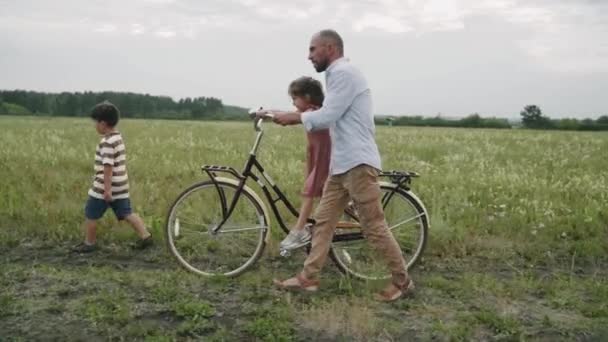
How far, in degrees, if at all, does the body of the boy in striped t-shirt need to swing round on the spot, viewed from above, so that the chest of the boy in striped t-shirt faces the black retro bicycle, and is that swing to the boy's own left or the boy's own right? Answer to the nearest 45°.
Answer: approximately 135° to the boy's own left

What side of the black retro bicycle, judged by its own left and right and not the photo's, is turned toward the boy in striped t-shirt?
front

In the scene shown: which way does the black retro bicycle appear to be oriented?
to the viewer's left

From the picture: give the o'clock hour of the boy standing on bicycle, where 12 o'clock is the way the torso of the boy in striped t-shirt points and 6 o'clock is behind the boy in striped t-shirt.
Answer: The boy standing on bicycle is roughly at 7 o'clock from the boy in striped t-shirt.

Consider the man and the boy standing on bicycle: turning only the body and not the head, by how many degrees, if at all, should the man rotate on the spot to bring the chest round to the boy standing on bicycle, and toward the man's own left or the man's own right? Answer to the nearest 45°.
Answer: approximately 45° to the man's own right

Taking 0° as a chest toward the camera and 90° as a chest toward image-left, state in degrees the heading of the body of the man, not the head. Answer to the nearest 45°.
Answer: approximately 90°

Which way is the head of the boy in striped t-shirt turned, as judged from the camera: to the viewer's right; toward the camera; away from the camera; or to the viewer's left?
to the viewer's left

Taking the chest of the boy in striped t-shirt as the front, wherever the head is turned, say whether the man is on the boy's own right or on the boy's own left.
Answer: on the boy's own left

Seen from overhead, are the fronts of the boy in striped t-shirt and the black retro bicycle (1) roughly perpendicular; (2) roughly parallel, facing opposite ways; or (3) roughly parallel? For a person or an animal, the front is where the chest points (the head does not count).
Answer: roughly parallel

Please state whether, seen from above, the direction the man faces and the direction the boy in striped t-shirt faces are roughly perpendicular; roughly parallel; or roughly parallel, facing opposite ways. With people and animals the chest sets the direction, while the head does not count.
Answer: roughly parallel

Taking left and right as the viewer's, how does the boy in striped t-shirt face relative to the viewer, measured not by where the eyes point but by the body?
facing to the left of the viewer
